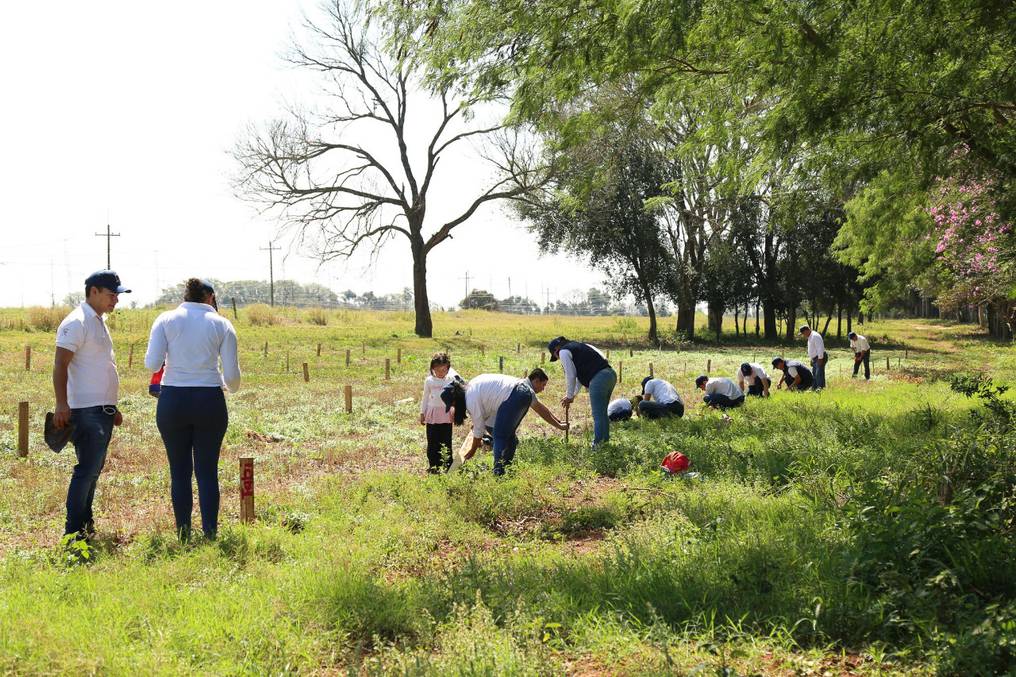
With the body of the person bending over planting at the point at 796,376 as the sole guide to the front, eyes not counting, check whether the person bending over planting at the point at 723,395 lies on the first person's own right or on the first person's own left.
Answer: on the first person's own left

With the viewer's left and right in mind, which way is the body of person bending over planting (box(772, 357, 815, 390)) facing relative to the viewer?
facing to the left of the viewer

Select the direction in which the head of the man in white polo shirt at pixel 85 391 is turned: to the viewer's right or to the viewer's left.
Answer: to the viewer's right

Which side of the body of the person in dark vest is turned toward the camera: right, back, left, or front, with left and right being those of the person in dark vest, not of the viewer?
left

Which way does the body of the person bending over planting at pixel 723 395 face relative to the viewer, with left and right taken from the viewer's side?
facing to the left of the viewer

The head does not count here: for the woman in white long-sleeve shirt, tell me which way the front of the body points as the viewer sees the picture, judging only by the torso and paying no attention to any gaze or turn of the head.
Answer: away from the camera

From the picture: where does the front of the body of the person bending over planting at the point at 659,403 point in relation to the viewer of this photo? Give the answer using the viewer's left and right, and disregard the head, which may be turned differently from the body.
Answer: facing to the left of the viewer

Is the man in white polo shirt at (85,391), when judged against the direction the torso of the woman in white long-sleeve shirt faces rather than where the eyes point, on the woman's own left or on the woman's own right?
on the woman's own left

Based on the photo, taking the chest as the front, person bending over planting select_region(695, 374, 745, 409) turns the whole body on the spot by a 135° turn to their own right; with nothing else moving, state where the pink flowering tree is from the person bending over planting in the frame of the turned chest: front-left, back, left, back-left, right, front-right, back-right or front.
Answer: front

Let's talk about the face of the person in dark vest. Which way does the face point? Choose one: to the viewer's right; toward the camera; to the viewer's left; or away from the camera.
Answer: to the viewer's left

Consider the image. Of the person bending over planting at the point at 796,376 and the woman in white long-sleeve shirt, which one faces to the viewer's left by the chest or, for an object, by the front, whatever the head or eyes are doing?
the person bending over planting
